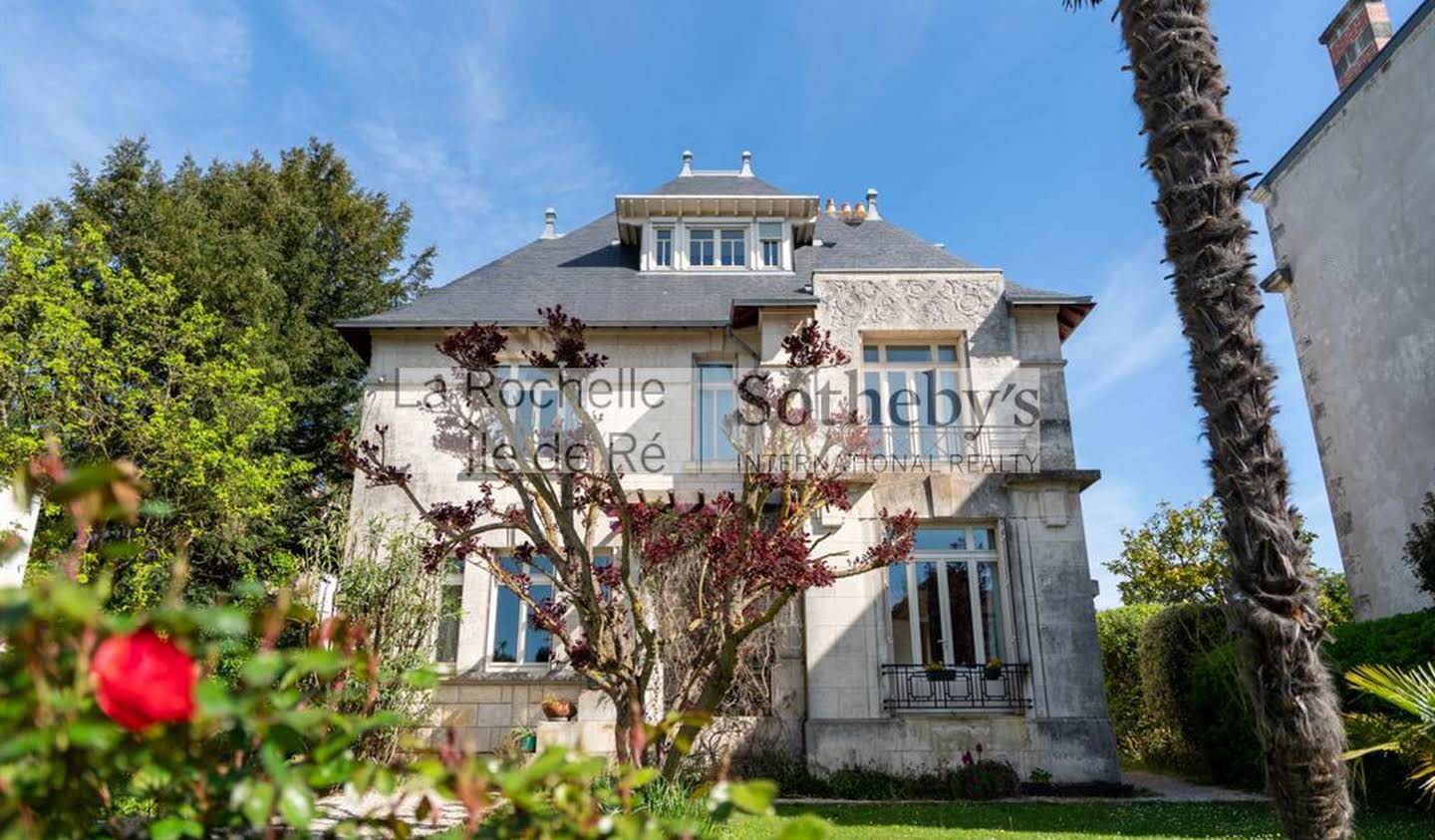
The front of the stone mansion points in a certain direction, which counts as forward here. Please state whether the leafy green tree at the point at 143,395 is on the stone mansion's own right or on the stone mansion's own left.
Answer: on the stone mansion's own right

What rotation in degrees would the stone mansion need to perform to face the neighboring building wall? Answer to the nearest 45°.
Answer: approximately 90° to its left

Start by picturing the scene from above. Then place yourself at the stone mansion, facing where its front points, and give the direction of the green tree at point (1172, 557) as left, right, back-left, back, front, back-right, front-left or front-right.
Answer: back-left

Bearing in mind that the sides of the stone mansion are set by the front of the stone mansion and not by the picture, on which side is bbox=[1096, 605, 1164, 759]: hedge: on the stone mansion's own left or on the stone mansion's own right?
on the stone mansion's own left

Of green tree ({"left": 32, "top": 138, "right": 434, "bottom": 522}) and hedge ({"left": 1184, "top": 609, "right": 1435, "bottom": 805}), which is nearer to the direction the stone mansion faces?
the hedge

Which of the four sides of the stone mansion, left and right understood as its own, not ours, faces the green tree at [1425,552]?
left

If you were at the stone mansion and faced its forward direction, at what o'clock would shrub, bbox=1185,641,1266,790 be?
The shrub is roughly at 9 o'clock from the stone mansion.

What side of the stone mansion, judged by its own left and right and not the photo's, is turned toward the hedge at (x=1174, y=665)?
left

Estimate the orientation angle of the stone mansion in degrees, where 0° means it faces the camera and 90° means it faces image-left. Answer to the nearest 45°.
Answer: approximately 0°

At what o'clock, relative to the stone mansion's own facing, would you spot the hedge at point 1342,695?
The hedge is roughly at 10 o'clock from the stone mansion.
